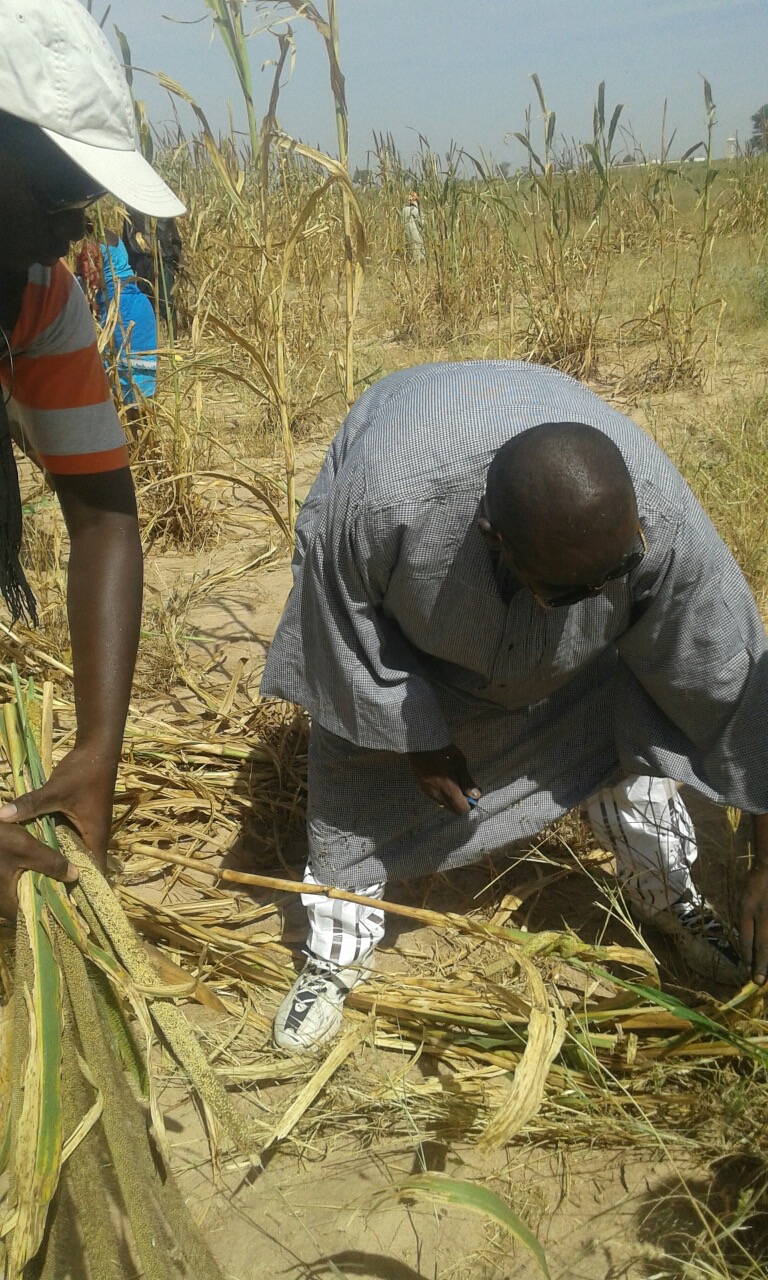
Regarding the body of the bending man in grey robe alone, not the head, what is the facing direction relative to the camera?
toward the camera

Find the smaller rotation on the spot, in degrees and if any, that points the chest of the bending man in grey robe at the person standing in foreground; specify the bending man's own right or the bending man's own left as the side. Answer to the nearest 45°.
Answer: approximately 90° to the bending man's own right

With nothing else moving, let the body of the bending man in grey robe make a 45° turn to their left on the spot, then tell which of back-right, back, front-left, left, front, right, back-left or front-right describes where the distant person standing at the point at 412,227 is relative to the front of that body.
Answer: back-left

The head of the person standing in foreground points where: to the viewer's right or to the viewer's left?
to the viewer's right

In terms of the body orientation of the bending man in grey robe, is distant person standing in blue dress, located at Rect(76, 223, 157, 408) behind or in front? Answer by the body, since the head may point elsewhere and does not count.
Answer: behind
